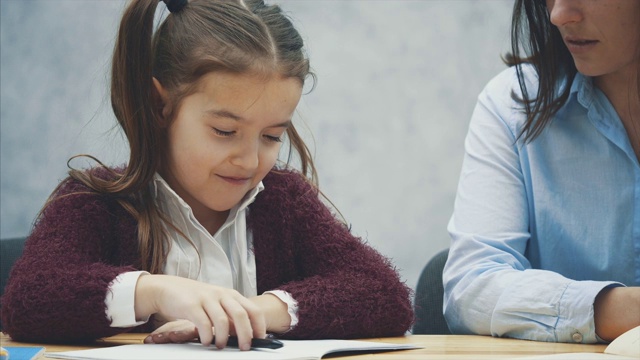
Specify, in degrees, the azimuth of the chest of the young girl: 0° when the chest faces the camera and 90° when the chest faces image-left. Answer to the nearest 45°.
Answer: approximately 0°
